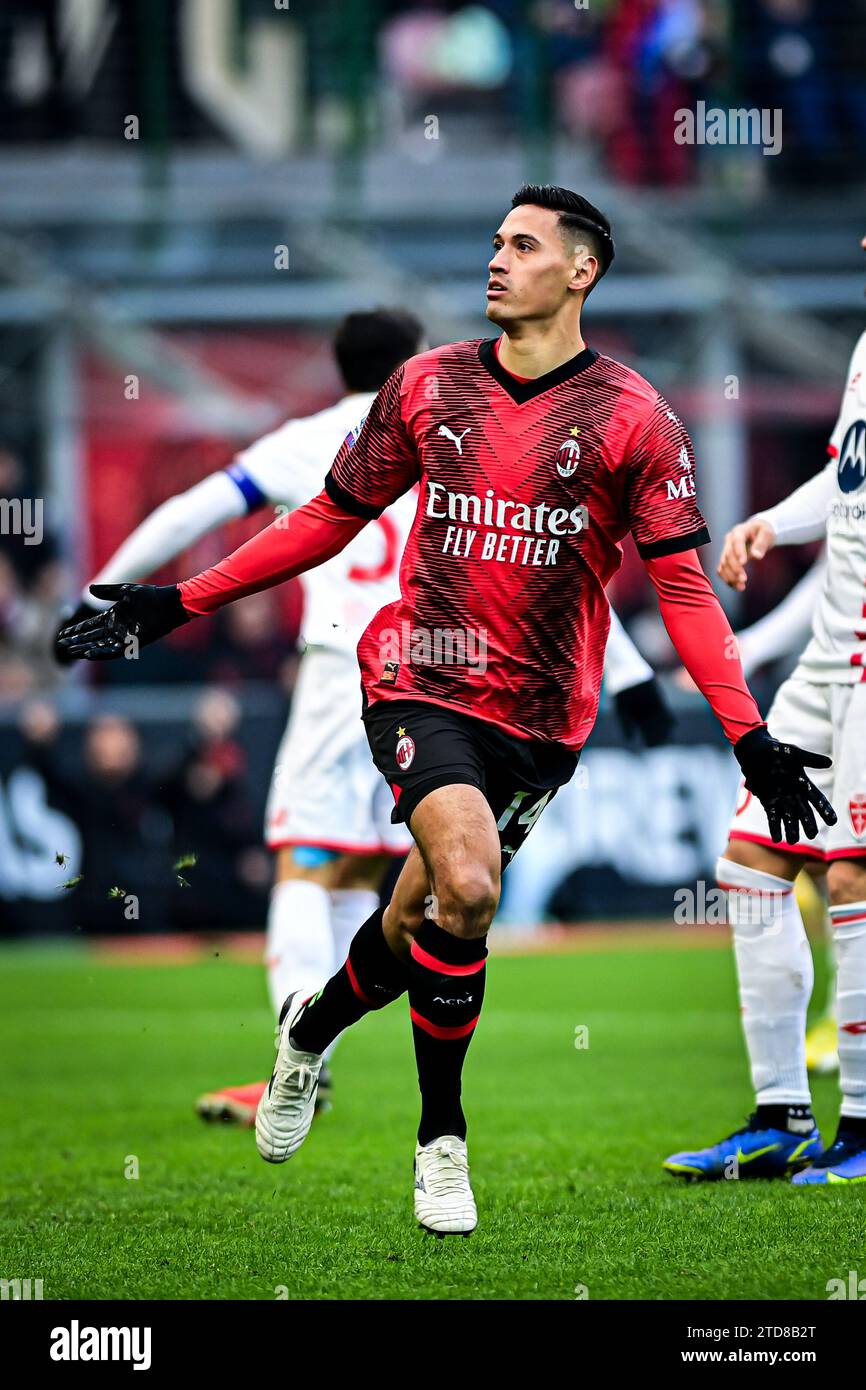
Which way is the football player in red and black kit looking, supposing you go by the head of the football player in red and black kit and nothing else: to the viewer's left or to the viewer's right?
to the viewer's left

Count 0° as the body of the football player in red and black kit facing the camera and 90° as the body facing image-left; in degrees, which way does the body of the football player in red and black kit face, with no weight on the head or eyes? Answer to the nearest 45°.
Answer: approximately 0°
